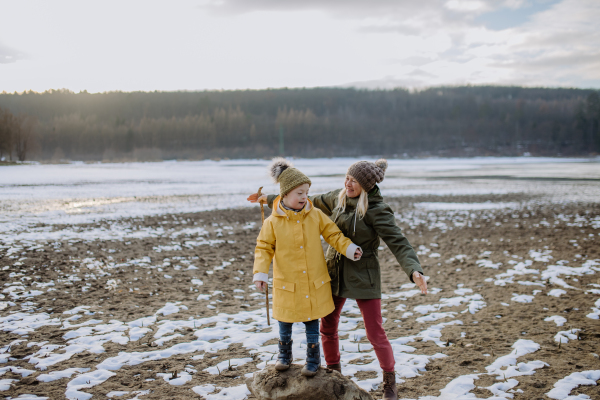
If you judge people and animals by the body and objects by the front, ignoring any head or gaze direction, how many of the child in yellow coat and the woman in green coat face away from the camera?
0

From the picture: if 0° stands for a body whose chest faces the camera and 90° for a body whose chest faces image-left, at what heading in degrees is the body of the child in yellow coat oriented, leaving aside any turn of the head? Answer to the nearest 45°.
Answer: approximately 0°
